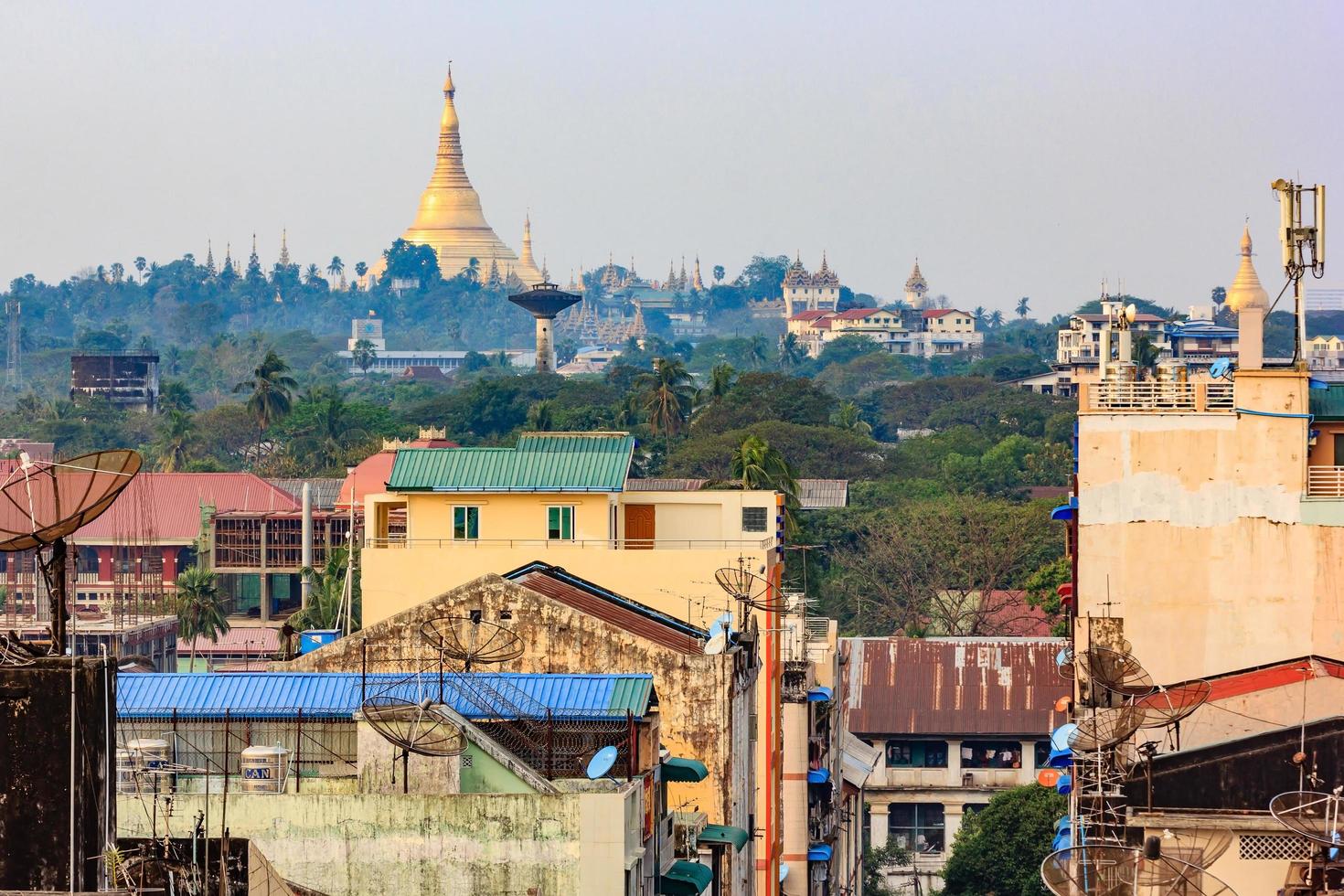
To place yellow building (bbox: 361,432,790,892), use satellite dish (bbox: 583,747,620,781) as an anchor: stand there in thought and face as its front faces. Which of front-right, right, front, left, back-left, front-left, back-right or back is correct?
back-right

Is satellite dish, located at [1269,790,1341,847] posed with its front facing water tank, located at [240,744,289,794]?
no

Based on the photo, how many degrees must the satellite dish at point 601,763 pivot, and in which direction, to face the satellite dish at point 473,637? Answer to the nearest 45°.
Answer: approximately 135° to its right

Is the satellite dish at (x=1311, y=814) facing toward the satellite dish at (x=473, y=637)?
no

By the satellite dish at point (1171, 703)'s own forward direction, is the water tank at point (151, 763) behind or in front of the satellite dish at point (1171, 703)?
in front

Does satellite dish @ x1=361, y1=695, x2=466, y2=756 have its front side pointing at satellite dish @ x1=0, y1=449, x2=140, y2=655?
no
